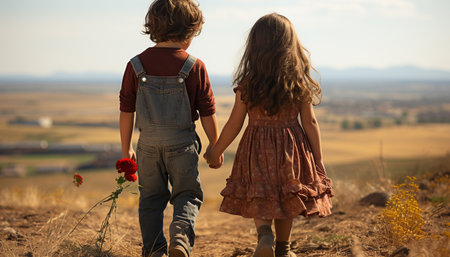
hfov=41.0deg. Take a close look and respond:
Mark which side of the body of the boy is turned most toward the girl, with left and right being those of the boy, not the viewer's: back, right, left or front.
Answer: right

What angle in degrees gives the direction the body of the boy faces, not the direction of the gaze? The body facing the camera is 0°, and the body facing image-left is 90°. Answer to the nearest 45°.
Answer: approximately 180°

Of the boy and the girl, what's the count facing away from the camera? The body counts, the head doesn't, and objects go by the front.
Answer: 2

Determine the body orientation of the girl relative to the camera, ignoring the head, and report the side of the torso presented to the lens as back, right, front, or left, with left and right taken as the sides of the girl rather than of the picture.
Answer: back

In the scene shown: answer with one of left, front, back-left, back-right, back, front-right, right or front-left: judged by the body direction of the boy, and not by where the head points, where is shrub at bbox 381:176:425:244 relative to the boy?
right

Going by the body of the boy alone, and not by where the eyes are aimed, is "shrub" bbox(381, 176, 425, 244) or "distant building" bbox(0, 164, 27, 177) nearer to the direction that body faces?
the distant building

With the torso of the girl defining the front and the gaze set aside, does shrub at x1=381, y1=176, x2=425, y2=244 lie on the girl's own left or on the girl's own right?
on the girl's own right

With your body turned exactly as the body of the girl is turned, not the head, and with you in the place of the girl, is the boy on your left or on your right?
on your left

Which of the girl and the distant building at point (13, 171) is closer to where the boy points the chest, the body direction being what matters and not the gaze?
the distant building

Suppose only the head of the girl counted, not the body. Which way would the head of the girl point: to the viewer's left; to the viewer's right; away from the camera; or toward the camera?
away from the camera
